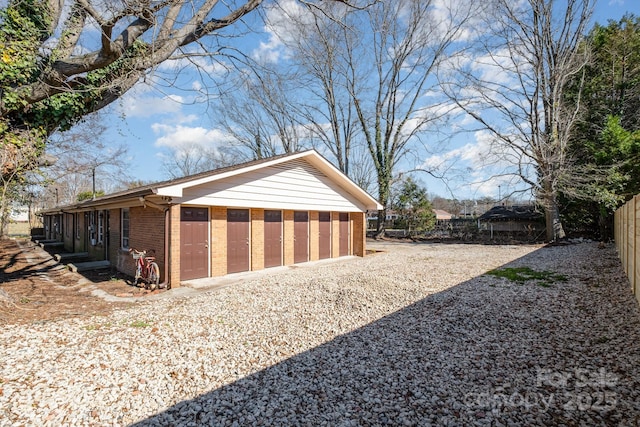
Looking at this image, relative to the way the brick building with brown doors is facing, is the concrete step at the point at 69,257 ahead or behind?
behind

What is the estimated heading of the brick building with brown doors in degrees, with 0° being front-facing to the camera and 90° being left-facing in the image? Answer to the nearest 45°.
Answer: approximately 315°
